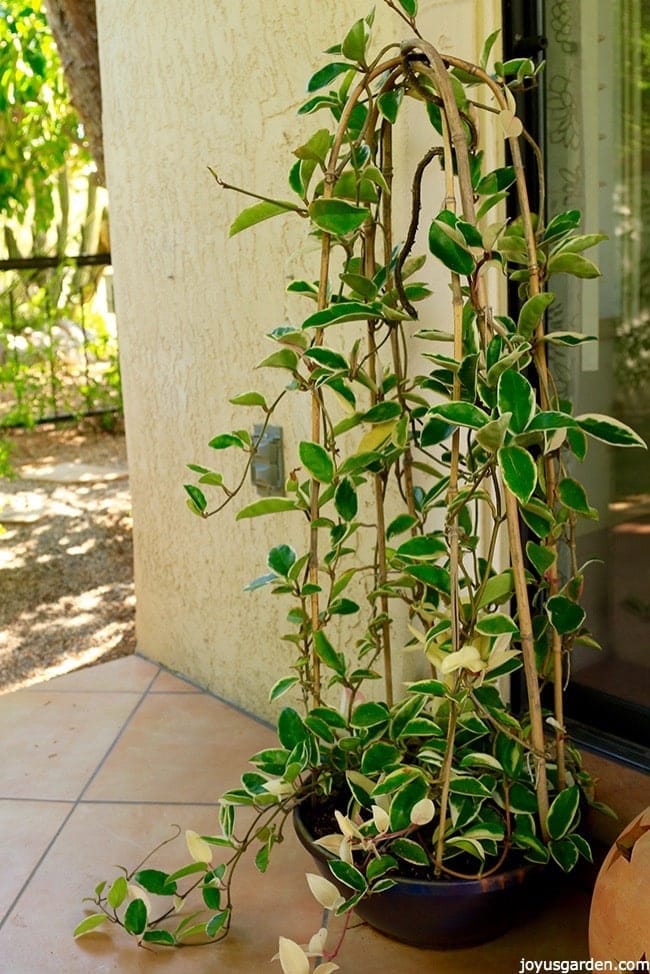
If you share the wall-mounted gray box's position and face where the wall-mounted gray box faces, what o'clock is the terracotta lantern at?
The terracotta lantern is roughly at 10 o'clock from the wall-mounted gray box.

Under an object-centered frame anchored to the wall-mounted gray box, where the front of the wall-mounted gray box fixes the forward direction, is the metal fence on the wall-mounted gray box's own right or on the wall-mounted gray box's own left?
on the wall-mounted gray box's own right

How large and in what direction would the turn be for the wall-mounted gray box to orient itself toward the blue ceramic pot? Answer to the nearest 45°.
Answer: approximately 45° to its left

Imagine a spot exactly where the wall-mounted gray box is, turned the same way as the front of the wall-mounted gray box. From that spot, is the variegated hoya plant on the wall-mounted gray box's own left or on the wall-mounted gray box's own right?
on the wall-mounted gray box's own left

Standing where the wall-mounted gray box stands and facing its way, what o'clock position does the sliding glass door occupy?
The sliding glass door is roughly at 9 o'clock from the wall-mounted gray box.
